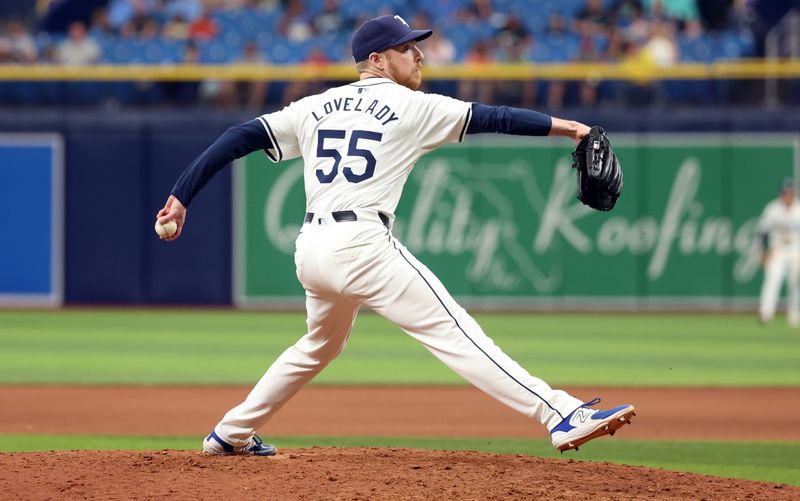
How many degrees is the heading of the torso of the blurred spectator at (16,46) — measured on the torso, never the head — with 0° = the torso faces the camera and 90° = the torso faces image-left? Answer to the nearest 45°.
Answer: approximately 0°

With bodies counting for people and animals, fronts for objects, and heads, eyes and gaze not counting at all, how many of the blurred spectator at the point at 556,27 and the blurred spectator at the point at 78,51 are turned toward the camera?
2

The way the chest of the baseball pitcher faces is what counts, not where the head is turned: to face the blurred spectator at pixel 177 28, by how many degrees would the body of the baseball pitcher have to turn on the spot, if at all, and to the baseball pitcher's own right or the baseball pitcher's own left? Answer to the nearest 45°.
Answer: approximately 45° to the baseball pitcher's own left

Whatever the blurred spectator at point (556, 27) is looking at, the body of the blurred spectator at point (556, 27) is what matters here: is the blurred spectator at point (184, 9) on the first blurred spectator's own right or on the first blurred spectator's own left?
on the first blurred spectator's own right

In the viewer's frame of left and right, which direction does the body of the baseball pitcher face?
facing away from the viewer and to the right of the viewer

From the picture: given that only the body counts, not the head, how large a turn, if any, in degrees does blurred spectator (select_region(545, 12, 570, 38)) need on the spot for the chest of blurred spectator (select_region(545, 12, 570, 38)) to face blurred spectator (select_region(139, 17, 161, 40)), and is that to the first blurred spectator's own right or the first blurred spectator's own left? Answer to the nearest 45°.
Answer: approximately 90° to the first blurred spectator's own right

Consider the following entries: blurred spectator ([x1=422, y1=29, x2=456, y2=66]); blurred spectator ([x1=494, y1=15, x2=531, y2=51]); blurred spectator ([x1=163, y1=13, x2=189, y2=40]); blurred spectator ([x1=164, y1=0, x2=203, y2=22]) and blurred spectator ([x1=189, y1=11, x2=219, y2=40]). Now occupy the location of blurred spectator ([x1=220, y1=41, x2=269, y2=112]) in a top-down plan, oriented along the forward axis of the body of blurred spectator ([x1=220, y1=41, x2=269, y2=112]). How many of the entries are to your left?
2

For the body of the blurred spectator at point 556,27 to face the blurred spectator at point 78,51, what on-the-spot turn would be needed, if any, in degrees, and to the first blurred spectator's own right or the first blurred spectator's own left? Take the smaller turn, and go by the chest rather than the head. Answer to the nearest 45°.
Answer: approximately 90° to the first blurred spectator's own right
